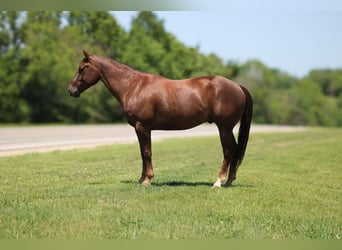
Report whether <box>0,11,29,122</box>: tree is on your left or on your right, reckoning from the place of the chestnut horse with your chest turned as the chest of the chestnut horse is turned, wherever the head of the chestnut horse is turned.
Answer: on your right

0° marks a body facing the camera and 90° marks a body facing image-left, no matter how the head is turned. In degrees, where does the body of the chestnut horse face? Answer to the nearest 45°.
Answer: approximately 90°
